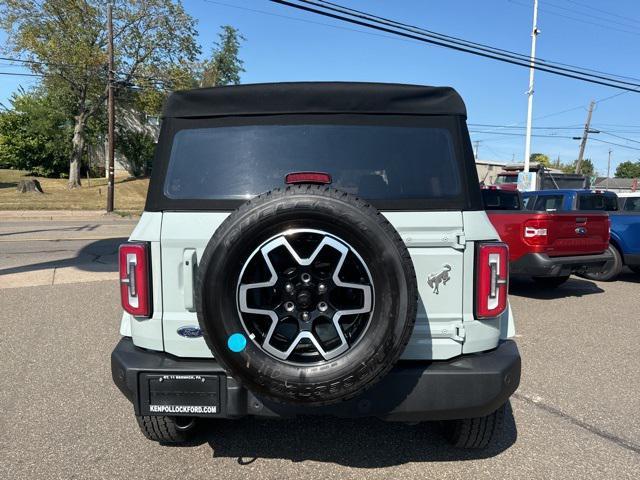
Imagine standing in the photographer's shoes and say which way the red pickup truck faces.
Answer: facing away from the viewer and to the left of the viewer

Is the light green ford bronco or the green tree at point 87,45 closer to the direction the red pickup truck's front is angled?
the green tree

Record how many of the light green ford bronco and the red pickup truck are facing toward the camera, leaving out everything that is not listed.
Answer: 0

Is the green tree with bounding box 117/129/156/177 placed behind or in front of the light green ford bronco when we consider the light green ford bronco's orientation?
in front

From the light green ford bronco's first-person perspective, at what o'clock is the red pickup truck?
The red pickup truck is roughly at 1 o'clock from the light green ford bronco.

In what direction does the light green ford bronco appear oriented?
away from the camera

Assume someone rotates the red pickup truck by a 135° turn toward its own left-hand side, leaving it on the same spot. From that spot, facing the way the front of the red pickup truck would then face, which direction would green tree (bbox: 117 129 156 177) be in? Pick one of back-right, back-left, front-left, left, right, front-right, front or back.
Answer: back-right

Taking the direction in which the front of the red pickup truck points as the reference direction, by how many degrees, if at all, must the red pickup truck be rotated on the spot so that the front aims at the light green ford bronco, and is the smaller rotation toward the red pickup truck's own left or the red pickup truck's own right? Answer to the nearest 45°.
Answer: approximately 135° to the red pickup truck's own left

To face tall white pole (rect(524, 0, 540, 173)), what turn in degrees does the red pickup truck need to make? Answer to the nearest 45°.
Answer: approximately 45° to its right
